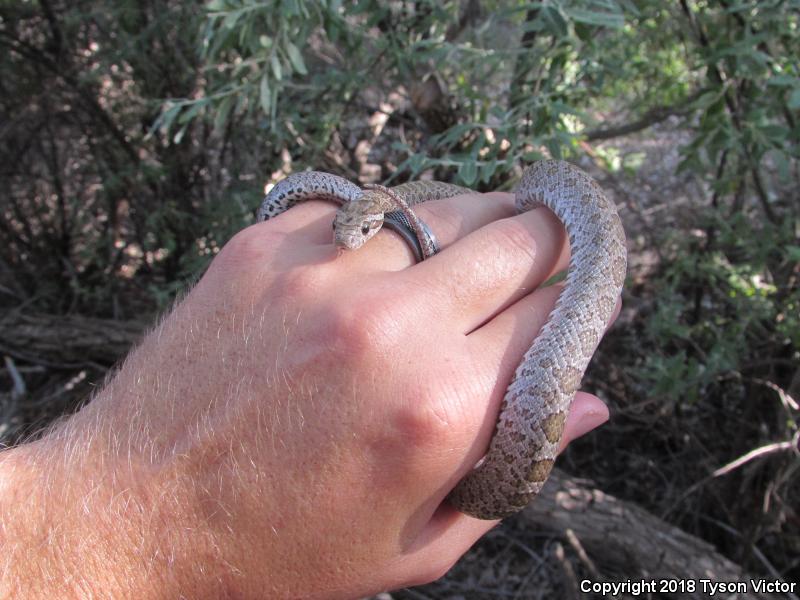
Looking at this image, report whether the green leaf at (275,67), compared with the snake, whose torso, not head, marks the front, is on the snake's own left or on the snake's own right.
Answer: on the snake's own right

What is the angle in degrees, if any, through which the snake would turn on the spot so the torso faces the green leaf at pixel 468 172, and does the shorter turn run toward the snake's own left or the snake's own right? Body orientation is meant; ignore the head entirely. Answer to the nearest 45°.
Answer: approximately 135° to the snake's own right

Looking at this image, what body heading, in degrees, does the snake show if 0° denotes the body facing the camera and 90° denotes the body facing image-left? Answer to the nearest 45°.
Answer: approximately 45°

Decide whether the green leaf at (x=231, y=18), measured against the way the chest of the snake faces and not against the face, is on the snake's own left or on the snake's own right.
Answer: on the snake's own right
